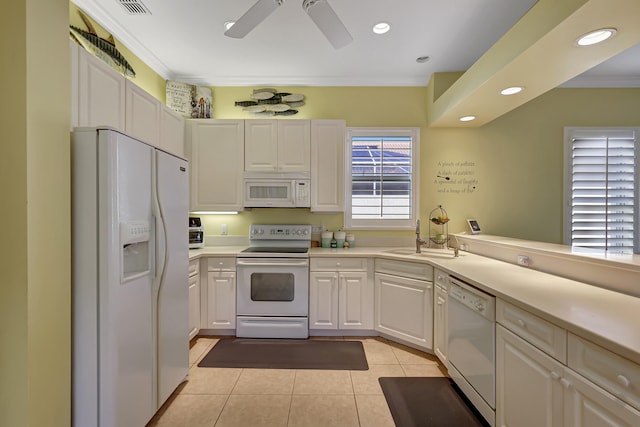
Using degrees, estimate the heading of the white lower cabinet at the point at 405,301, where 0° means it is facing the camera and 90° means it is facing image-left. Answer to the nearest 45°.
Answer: approximately 45°

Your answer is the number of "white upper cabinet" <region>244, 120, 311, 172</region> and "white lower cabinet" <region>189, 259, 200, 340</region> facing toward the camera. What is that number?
1

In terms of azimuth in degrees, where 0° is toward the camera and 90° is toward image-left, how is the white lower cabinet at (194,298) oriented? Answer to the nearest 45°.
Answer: approximately 270°

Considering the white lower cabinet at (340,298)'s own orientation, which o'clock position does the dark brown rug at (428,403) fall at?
The dark brown rug is roughly at 11 o'clock from the white lower cabinet.

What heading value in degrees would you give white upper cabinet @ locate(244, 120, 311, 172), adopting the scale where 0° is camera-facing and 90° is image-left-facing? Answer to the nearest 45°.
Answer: approximately 0°

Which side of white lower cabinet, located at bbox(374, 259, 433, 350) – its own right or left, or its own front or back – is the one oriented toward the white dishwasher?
left

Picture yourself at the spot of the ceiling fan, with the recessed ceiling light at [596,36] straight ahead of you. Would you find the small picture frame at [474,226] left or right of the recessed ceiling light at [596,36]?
left

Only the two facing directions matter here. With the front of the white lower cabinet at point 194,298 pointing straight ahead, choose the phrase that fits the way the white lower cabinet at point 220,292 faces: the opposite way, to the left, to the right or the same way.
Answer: to the right

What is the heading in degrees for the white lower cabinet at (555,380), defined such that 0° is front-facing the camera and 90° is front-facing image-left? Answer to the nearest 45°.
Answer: approximately 45°

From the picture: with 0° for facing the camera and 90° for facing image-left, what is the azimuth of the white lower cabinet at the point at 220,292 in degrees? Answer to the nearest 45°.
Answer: approximately 0°
